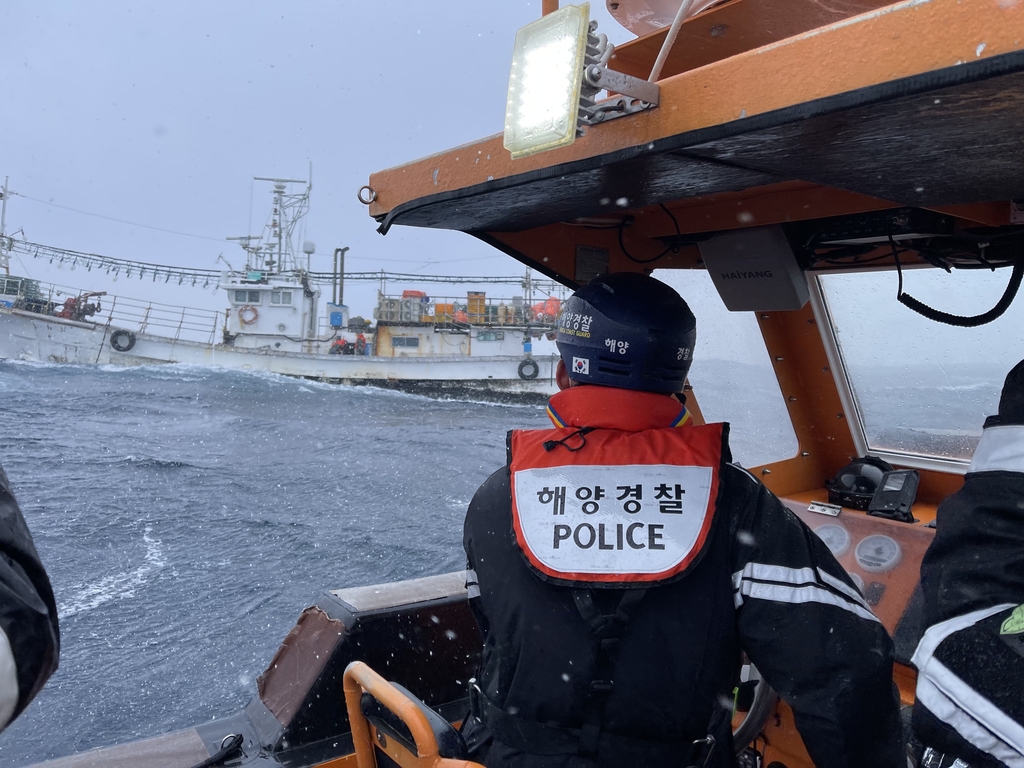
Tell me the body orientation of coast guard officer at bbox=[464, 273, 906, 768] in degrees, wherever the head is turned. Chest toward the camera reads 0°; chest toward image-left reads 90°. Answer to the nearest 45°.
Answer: approximately 180°

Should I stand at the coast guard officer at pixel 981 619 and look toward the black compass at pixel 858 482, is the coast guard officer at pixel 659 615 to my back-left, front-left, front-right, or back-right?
front-left
